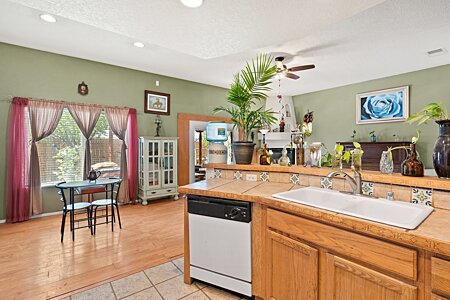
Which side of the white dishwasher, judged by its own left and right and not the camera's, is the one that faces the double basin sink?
left

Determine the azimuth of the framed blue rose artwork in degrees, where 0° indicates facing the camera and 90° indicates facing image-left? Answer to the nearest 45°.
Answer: approximately 45°

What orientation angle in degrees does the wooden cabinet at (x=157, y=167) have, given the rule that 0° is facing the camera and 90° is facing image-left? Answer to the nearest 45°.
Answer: approximately 315°

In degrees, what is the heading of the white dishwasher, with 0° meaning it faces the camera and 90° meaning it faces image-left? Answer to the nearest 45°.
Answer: approximately 45°

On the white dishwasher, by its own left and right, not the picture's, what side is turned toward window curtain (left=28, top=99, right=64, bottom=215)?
right
